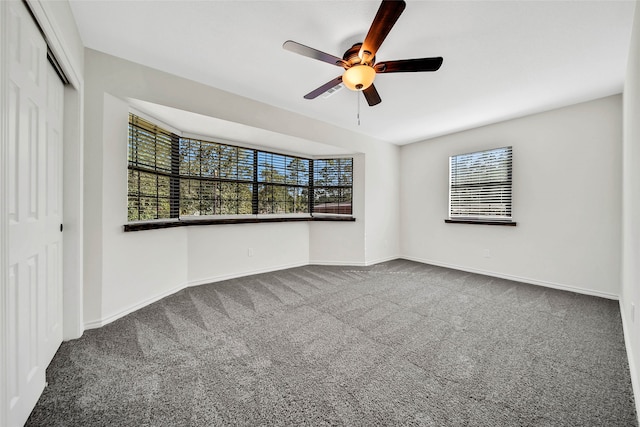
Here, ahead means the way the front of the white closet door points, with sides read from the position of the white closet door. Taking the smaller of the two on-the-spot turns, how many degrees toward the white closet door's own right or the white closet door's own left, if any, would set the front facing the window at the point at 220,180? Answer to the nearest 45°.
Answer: approximately 45° to the white closet door's own left

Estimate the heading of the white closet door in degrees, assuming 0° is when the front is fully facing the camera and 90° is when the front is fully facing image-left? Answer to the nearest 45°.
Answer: approximately 270°

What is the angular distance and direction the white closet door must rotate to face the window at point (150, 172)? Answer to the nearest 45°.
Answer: approximately 45° to its left
